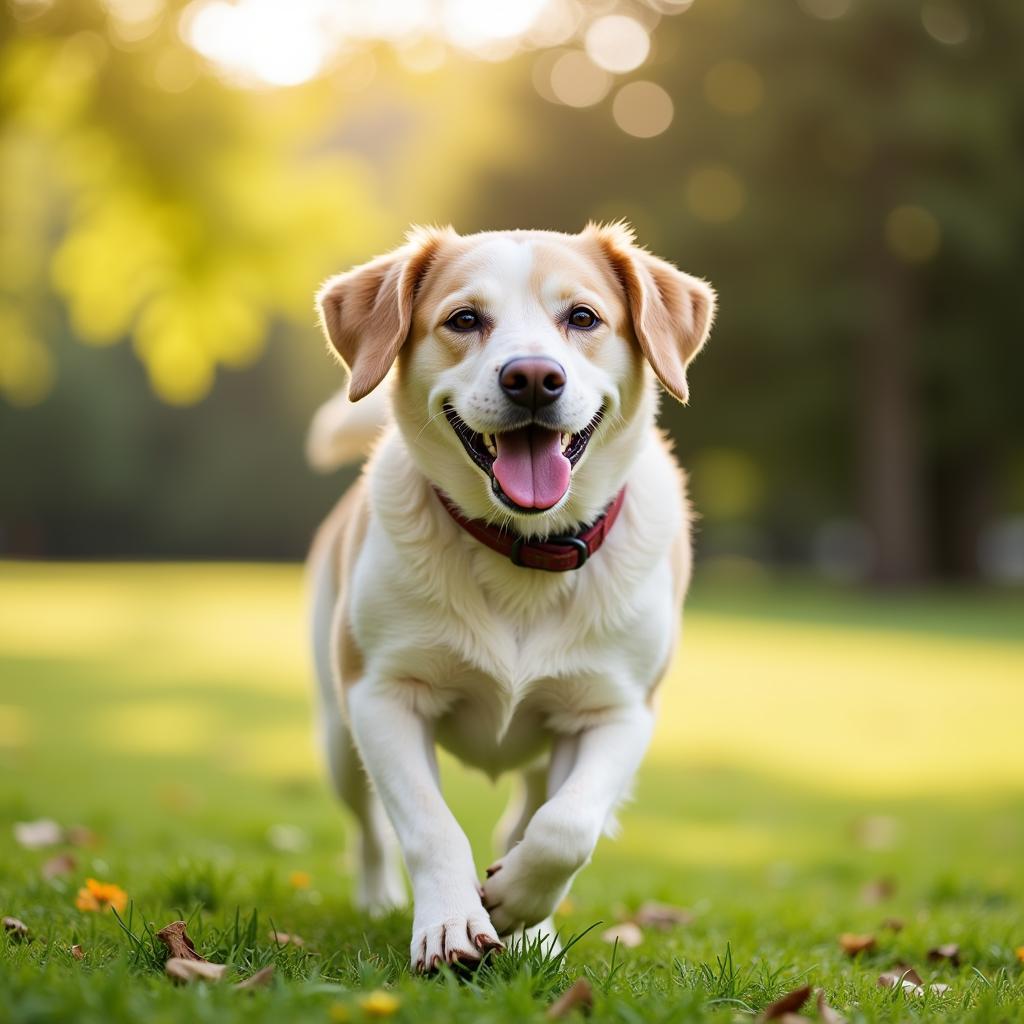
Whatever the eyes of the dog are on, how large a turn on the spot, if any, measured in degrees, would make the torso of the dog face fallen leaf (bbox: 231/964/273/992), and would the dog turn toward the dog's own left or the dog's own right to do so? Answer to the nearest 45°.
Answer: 0° — it already faces it

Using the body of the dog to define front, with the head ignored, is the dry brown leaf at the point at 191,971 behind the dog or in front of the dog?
in front

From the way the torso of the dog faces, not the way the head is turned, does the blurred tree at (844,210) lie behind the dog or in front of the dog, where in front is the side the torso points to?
behind

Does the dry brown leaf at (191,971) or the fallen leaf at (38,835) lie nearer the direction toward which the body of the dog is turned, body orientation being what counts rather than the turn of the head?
the dry brown leaf

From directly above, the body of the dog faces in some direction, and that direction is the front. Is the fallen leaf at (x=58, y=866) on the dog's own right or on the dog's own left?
on the dog's own right

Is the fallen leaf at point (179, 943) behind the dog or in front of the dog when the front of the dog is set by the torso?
in front

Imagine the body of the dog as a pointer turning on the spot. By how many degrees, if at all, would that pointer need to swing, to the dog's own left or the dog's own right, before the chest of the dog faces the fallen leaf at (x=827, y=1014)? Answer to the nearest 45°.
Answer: approximately 45° to the dog's own left

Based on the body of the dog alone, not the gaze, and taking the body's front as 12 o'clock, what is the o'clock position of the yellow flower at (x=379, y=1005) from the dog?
The yellow flower is roughly at 12 o'clock from the dog.

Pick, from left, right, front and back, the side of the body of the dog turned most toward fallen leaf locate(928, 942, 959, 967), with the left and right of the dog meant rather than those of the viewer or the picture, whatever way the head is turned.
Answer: left

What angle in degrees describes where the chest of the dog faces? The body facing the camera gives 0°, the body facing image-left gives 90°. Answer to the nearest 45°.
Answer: approximately 0°
